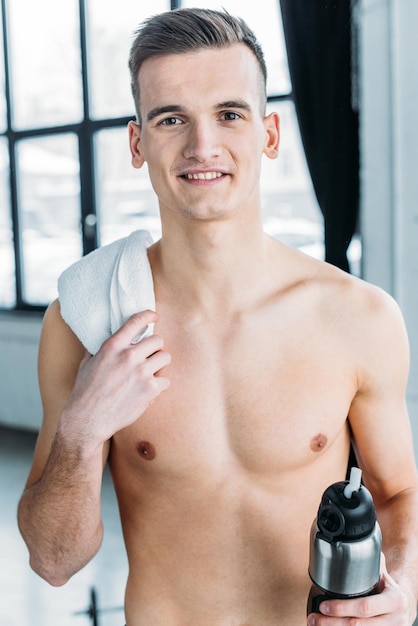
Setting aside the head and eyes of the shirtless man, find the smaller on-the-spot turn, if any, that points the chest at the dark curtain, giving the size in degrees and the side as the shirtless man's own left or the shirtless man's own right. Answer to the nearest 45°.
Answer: approximately 180°

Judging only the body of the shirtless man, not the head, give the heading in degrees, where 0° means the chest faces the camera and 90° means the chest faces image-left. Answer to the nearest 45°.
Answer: approximately 0°
